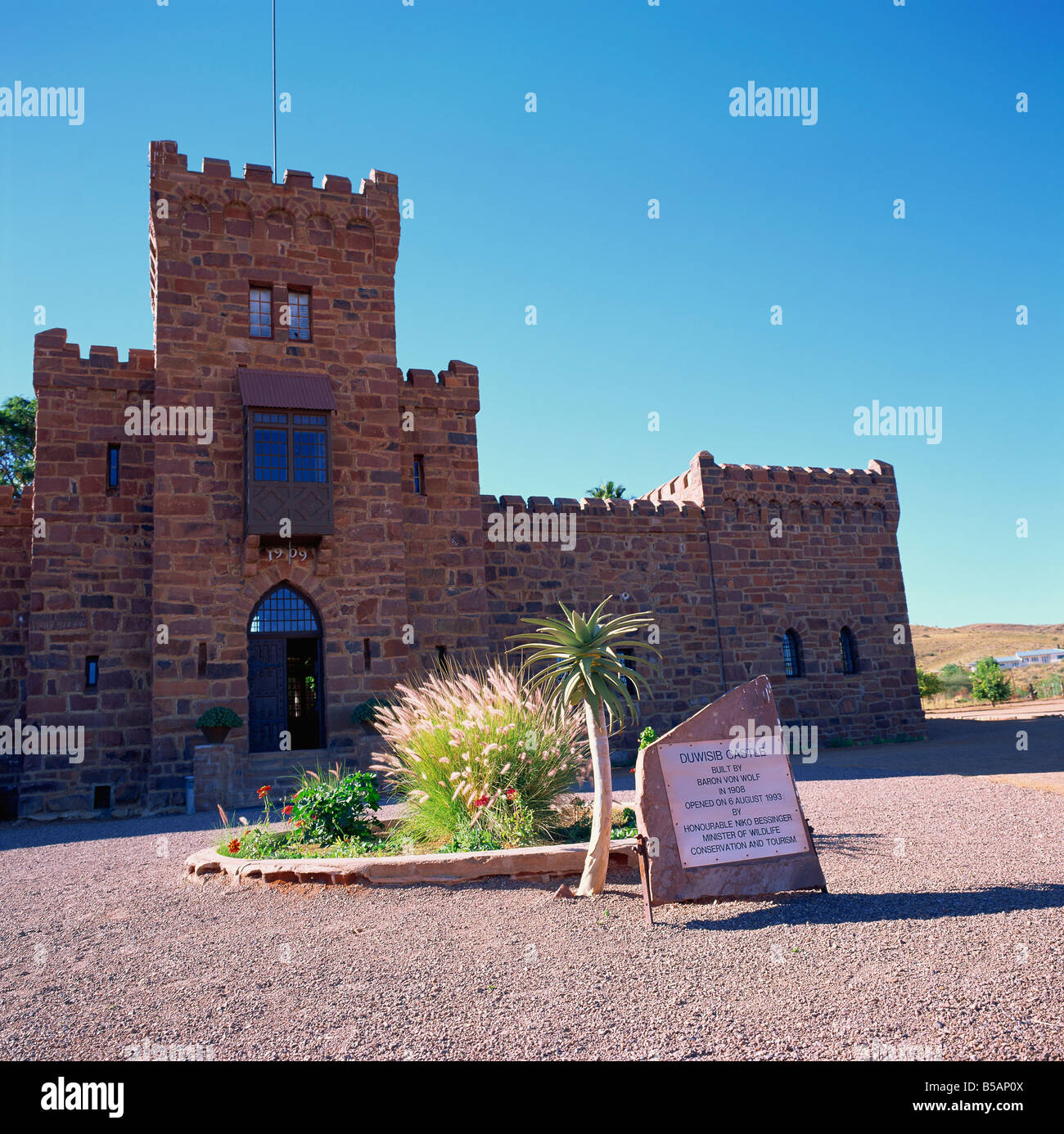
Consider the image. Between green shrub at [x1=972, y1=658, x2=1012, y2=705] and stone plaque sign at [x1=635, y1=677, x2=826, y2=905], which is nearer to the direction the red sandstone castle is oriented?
the stone plaque sign

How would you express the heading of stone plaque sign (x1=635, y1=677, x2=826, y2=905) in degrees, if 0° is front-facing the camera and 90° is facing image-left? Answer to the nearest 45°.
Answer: approximately 0°

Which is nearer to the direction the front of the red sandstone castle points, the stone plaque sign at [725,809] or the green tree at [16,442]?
the stone plaque sign

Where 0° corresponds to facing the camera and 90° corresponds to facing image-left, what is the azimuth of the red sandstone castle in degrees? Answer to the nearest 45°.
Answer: approximately 0°

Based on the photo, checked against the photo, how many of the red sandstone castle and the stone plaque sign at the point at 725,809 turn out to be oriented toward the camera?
2
